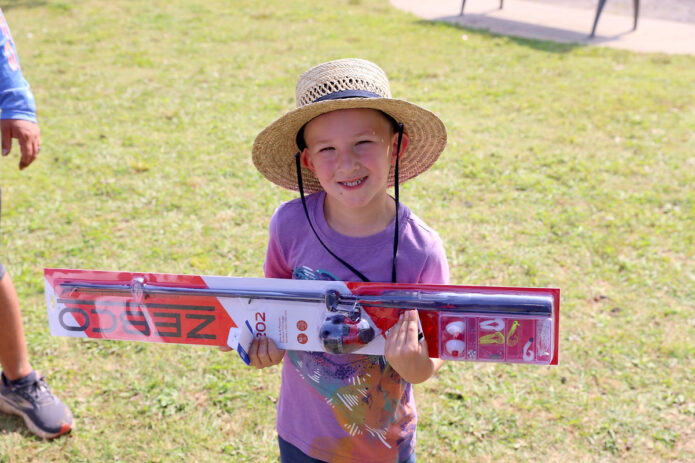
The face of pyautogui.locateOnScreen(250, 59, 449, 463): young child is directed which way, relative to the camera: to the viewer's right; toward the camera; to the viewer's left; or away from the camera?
toward the camera

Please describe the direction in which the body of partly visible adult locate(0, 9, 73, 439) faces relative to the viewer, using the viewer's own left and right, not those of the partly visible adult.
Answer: facing the viewer and to the right of the viewer

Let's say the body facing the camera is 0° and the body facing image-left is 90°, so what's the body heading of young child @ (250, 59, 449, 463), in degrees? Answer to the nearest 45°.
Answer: approximately 0°

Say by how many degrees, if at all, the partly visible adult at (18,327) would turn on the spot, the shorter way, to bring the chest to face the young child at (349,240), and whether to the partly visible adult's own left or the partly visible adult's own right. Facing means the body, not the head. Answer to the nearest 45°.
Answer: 0° — they already face them

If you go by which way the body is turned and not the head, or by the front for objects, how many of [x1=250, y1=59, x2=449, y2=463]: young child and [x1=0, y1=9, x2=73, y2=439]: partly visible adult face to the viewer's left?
0

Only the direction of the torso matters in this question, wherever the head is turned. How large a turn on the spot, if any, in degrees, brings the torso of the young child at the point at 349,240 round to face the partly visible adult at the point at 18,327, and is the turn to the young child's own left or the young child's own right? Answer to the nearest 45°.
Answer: approximately 135° to the young child's own right
